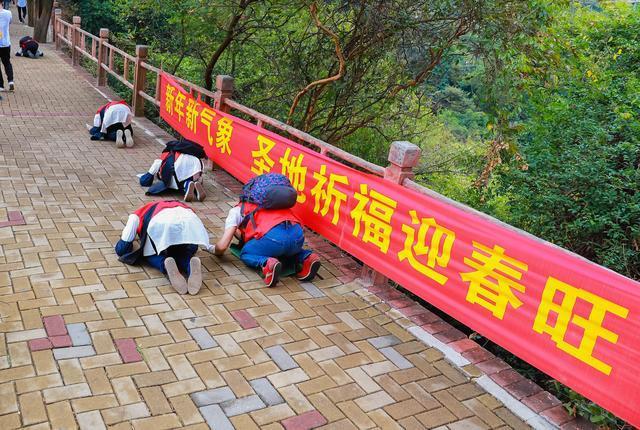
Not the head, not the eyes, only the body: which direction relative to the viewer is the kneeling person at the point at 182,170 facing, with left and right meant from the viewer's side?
facing away from the viewer and to the left of the viewer

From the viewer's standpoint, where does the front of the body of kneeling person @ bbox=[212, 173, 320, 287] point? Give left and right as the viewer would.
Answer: facing away from the viewer and to the left of the viewer

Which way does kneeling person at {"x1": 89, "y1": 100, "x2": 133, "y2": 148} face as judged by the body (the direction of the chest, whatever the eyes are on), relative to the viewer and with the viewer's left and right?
facing away from the viewer and to the left of the viewer

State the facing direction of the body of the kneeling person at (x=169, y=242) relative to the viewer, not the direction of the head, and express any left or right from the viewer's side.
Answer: facing away from the viewer and to the left of the viewer

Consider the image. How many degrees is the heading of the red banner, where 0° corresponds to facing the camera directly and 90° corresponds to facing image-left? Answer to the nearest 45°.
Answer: approximately 45°

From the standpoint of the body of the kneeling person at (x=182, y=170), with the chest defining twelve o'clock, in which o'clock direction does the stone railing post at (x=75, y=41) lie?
The stone railing post is roughly at 1 o'clock from the kneeling person.

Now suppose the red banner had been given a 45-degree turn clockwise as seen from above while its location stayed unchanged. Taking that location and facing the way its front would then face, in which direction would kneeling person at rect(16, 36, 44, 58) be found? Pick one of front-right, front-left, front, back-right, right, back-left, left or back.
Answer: front-right

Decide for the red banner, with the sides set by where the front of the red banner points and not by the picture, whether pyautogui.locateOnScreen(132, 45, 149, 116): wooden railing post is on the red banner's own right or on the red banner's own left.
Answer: on the red banner's own right

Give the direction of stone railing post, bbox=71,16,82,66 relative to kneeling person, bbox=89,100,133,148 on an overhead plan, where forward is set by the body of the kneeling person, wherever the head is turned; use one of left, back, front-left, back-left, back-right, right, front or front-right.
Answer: front-right

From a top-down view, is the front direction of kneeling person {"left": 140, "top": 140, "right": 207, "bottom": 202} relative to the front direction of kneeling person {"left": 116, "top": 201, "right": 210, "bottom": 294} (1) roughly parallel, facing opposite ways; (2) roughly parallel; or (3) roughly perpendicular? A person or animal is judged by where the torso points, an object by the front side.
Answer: roughly parallel

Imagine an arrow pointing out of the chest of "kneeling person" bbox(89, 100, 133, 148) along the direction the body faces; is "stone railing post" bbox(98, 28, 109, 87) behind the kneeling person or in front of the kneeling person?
in front

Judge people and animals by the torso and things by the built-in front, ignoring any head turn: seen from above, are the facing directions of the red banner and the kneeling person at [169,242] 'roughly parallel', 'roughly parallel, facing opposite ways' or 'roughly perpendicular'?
roughly perpendicular

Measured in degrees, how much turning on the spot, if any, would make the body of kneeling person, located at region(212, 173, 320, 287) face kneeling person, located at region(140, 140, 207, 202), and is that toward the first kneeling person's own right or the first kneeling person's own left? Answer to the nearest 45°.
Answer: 0° — they already face them

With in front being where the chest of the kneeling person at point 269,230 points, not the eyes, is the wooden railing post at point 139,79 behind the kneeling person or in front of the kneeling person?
in front

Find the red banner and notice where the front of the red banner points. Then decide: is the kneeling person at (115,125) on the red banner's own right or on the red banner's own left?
on the red banner's own right

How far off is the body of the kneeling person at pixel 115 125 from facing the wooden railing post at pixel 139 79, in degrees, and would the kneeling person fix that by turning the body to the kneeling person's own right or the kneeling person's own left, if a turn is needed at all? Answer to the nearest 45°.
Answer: approximately 45° to the kneeling person's own right
